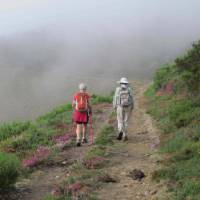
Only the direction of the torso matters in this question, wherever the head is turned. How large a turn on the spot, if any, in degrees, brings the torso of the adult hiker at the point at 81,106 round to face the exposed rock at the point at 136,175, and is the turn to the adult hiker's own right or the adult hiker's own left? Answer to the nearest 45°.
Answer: approximately 180°

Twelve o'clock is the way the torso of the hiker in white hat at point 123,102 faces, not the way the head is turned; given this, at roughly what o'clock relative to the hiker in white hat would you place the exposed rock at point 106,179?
The exposed rock is roughly at 6 o'clock from the hiker in white hat.

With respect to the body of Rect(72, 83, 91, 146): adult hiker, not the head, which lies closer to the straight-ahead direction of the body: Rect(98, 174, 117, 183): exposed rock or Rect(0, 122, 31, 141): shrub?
the shrub

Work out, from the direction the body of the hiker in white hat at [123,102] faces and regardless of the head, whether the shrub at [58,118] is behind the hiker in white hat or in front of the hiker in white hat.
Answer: in front

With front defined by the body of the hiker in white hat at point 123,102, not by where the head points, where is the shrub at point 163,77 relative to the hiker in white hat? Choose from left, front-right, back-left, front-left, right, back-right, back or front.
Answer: front

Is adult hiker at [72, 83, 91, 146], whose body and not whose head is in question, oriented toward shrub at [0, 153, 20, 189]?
no

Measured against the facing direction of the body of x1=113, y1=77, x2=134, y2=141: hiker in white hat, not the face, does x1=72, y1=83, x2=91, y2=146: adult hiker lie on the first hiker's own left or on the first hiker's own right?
on the first hiker's own left

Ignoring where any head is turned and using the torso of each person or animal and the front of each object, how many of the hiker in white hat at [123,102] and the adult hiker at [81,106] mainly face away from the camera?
2

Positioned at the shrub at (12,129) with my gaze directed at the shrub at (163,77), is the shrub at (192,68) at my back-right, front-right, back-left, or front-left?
front-right

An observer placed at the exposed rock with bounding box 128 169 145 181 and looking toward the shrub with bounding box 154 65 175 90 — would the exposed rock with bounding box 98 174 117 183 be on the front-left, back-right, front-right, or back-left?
back-left

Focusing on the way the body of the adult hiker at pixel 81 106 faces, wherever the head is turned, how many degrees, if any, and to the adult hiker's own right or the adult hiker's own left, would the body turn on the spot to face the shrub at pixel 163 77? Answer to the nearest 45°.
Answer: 0° — they already face it

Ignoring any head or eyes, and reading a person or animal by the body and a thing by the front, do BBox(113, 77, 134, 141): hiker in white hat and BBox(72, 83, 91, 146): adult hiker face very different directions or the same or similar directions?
same or similar directions

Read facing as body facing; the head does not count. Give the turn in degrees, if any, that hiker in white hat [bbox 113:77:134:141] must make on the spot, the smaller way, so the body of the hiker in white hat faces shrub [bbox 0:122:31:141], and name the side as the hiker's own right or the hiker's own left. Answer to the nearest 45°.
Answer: approximately 45° to the hiker's own left

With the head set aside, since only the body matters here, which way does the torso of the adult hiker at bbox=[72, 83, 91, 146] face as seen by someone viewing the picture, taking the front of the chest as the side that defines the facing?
away from the camera

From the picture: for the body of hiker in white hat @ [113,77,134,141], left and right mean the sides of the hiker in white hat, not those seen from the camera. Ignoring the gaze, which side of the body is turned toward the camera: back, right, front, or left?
back
